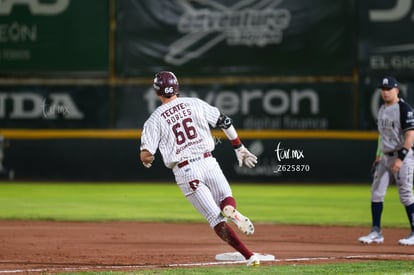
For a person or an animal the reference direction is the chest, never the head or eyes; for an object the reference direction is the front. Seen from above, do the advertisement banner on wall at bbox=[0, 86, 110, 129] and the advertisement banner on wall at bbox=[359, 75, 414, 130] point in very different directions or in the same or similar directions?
same or similar directions

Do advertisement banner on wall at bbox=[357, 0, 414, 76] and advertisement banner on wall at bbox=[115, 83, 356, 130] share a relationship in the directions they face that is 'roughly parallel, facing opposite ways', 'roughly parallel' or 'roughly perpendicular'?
roughly parallel

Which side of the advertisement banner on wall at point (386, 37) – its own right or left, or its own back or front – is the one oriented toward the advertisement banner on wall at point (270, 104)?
right

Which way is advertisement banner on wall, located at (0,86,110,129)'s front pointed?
toward the camera

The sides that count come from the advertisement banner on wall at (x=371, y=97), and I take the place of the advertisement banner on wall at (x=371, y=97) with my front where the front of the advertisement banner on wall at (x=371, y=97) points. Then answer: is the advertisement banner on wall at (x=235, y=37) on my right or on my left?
on my right

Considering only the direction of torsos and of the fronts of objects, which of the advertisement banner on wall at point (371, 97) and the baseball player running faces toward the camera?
the advertisement banner on wall

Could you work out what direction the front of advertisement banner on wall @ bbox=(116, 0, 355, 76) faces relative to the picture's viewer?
facing the viewer

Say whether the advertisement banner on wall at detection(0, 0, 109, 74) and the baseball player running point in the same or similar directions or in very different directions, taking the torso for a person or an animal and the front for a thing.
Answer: very different directions

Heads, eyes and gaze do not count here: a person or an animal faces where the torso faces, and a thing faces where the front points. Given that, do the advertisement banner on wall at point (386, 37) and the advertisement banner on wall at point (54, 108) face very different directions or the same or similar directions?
same or similar directions

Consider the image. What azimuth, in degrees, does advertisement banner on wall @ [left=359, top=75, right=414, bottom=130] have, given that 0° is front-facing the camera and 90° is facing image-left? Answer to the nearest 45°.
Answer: approximately 0°

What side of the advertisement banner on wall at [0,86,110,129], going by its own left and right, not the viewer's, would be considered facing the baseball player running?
front

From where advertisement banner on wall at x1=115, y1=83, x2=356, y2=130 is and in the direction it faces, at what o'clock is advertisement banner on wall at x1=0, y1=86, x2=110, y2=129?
advertisement banner on wall at x1=0, y1=86, x2=110, y2=129 is roughly at 3 o'clock from advertisement banner on wall at x1=115, y1=83, x2=356, y2=130.

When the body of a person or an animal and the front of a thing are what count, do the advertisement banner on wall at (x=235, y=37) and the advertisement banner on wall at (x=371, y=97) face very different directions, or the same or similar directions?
same or similar directions

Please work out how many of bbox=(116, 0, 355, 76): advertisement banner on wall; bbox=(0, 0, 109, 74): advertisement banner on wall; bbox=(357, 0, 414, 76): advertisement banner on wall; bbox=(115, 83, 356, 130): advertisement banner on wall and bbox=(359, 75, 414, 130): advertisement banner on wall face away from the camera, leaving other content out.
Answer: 0

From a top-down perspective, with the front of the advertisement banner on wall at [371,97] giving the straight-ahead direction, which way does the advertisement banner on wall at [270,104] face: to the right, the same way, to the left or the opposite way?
the same way

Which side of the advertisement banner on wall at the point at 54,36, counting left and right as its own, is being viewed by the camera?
front
